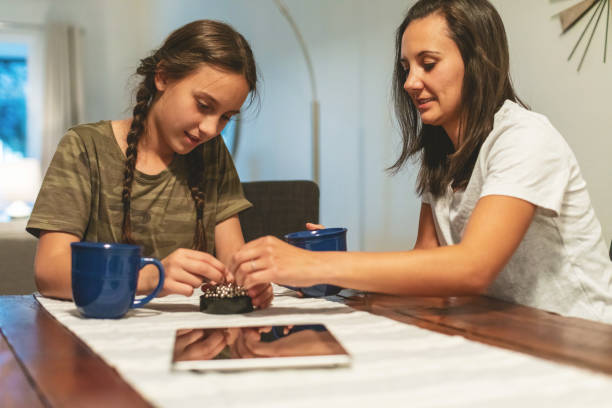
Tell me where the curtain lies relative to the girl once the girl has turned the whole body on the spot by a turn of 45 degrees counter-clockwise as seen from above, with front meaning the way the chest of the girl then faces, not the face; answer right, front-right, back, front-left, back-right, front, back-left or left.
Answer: left

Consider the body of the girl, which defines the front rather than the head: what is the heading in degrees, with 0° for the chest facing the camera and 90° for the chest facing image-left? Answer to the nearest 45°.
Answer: approximately 315°

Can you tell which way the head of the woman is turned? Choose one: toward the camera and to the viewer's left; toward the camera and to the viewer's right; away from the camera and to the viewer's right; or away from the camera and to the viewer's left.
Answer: toward the camera and to the viewer's left

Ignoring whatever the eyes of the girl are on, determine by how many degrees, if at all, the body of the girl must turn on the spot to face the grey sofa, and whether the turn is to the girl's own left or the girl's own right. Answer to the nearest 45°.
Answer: approximately 180°

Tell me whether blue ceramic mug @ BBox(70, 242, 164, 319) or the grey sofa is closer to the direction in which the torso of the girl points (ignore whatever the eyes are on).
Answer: the blue ceramic mug

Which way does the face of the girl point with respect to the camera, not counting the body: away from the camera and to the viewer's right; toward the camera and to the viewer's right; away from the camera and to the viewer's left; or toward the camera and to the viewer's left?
toward the camera and to the viewer's right
